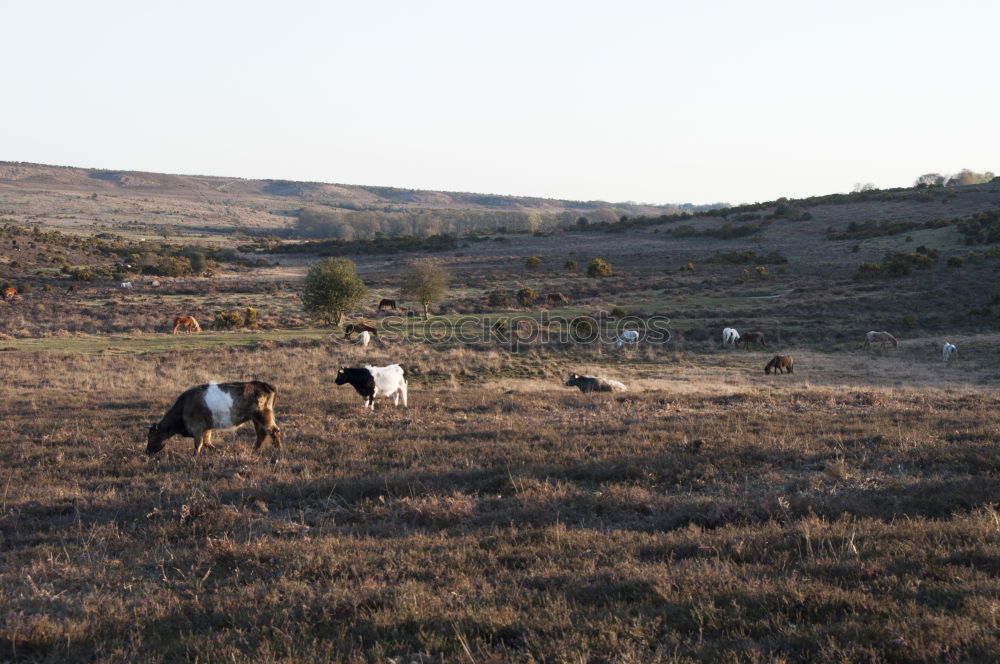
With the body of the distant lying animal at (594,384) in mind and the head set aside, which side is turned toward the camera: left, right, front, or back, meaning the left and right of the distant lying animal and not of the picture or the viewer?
left

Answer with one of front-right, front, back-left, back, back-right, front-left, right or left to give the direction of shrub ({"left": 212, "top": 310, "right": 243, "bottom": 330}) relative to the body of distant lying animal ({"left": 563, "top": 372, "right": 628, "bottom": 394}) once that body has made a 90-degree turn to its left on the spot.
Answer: back-right

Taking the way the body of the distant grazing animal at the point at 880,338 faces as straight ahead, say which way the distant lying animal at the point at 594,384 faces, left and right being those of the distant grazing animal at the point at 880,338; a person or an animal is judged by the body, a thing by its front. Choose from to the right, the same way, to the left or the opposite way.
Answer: the opposite way

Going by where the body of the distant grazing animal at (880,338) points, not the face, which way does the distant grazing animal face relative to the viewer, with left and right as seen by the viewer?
facing to the right of the viewer

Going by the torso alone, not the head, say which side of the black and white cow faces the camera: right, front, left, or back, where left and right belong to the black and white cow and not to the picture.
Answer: left

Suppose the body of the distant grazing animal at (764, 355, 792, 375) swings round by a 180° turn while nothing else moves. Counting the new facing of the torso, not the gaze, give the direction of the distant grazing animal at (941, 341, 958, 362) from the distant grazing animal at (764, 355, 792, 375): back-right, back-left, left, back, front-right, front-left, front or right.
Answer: front-left

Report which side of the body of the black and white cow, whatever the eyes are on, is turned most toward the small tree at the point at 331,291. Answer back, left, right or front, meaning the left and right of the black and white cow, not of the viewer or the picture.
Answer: right

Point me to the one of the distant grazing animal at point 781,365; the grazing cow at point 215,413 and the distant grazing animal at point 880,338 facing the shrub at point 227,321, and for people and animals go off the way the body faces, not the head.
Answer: the distant grazing animal at point 781,365

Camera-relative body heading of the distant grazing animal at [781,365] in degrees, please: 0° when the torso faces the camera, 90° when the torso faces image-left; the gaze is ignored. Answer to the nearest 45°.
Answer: approximately 90°

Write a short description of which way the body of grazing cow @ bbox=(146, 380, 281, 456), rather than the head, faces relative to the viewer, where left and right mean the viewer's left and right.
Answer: facing to the left of the viewer

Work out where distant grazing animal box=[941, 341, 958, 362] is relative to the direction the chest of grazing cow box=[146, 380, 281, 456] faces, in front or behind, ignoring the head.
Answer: behind

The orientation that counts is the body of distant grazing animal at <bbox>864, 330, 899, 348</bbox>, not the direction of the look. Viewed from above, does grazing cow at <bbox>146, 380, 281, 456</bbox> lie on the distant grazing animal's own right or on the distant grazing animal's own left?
on the distant grazing animal's own right

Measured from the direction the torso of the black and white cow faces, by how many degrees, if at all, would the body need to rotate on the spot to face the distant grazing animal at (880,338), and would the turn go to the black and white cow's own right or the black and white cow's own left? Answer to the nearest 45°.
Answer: approximately 135° to the black and white cow's own right
